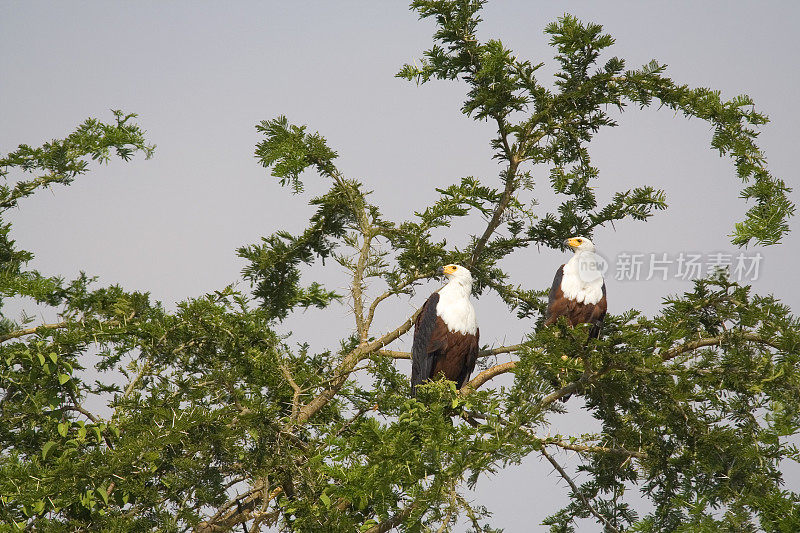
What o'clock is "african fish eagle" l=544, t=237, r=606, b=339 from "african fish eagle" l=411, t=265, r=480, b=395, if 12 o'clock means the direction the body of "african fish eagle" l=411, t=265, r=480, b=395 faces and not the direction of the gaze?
"african fish eagle" l=544, t=237, r=606, b=339 is roughly at 10 o'clock from "african fish eagle" l=411, t=265, r=480, b=395.

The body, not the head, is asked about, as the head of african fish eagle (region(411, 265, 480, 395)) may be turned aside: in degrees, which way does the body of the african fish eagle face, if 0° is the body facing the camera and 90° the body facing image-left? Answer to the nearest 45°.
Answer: approximately 315°
